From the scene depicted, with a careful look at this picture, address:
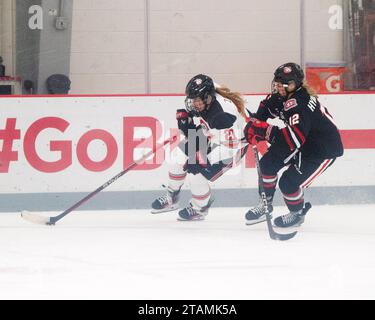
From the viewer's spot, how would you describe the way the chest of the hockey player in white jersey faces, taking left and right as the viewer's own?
facing the viewer and to the left of the viewer
